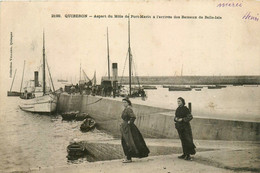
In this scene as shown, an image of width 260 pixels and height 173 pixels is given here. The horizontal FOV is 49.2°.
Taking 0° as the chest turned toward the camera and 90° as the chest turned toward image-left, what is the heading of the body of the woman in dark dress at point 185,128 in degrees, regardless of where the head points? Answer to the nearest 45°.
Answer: approximately 45°
